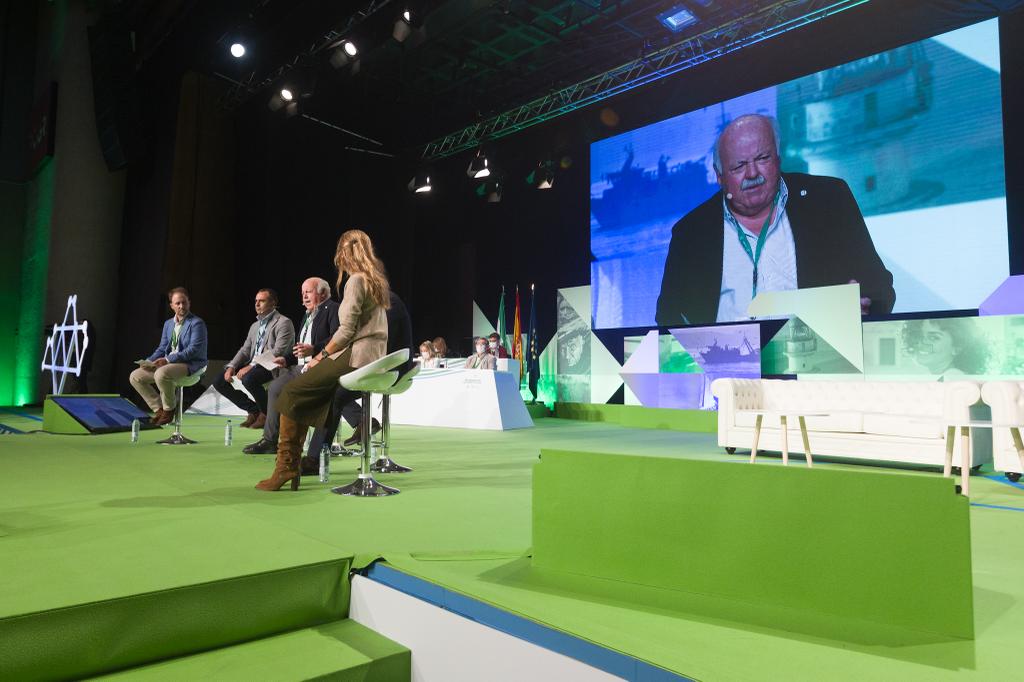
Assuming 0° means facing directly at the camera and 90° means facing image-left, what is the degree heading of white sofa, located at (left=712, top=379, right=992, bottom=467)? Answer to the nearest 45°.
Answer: approximately 45°

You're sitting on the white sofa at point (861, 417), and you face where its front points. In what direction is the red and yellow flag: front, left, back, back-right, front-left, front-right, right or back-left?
right

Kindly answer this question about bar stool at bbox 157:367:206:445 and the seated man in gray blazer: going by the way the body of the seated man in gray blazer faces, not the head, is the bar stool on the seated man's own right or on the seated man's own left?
on the seated man's own right

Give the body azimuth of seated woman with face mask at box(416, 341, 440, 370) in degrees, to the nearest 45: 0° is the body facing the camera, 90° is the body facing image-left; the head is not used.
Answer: approximately 45°

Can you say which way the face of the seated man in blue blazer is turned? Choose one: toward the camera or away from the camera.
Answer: toward the camera

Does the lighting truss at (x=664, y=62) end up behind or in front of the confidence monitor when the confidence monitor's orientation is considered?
in front

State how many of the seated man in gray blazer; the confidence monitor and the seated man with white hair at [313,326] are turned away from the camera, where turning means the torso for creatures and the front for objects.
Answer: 0
